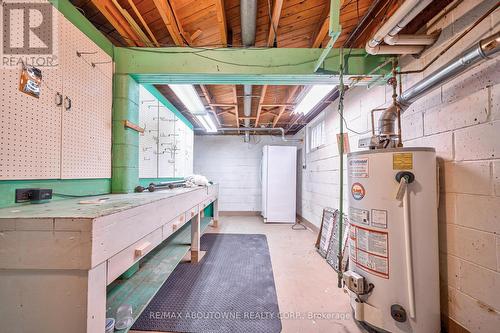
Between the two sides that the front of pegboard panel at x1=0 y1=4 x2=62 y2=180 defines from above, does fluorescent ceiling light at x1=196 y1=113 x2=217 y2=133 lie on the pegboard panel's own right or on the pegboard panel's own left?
on the pegboard panel's own left

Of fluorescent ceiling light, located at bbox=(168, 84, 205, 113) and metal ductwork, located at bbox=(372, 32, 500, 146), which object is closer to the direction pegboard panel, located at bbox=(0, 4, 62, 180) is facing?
the metal ductwork

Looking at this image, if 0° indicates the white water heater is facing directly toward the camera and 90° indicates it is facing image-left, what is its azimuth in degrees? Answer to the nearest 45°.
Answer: approximately 45°

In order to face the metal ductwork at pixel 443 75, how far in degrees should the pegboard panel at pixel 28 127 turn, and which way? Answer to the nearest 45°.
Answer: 0° — it already faces it

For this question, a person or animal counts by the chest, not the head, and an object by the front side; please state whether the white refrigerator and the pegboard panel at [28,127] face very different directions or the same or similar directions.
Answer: very different directions
